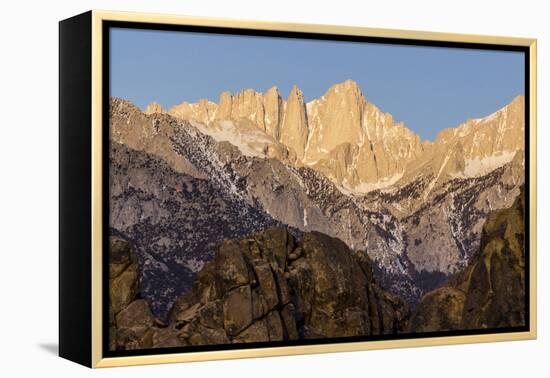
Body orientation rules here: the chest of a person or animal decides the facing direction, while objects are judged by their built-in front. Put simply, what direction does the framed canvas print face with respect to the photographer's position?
facing the viewer and to the right of the viewer
